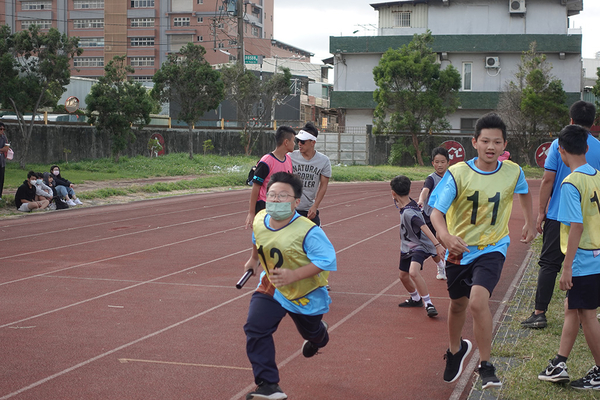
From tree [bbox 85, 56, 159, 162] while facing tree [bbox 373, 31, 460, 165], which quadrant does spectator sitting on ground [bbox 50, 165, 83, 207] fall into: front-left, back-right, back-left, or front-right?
front-right

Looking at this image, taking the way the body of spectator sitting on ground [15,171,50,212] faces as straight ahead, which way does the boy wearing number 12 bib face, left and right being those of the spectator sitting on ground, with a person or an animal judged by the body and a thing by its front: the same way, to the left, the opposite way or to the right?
to the right

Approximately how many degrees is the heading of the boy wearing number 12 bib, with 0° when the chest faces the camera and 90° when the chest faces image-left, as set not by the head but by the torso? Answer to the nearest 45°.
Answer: approximately 45°

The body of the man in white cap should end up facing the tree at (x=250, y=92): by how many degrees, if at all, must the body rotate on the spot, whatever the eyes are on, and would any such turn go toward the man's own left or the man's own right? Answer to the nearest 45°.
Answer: approximately 135° to the man's own right

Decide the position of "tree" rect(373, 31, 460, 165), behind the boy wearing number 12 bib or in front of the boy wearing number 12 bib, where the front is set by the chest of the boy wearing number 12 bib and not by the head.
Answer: behind

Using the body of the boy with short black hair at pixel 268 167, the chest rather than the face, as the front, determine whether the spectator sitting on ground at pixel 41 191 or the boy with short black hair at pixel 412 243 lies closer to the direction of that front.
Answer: the boy with short black hair

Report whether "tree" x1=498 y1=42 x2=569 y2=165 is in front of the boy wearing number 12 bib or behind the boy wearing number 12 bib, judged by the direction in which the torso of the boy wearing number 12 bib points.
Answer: behind

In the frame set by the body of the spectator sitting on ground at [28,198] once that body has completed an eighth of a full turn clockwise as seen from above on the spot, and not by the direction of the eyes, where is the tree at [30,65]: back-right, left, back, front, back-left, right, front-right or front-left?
back

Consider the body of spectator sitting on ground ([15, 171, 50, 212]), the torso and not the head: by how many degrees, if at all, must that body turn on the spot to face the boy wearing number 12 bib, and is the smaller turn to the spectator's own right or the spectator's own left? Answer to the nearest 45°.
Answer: approximately 45° to the spectator's own right

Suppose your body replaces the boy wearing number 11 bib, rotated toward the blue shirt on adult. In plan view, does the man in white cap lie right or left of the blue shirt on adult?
left

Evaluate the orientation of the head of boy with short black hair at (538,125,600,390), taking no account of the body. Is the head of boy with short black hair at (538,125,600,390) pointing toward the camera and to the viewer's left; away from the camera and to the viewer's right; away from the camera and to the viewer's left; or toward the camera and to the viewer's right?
away from the camera and to the viewer's left

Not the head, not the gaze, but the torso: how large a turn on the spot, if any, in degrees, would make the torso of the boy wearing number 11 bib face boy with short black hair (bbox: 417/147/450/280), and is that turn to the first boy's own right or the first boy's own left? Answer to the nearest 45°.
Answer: approximately 180°
